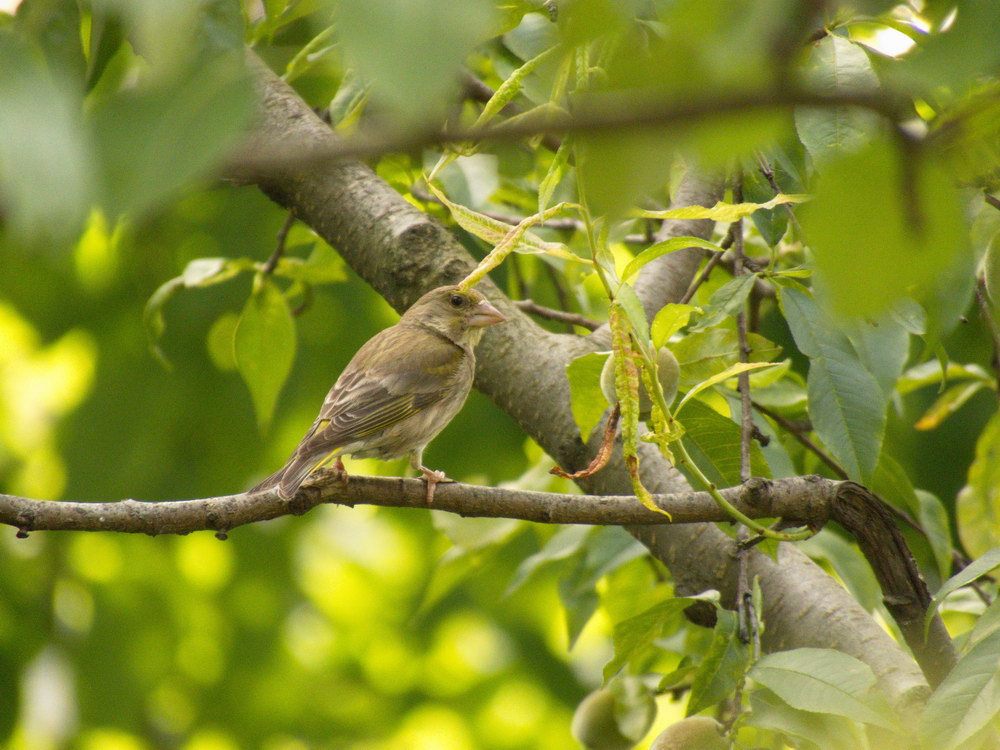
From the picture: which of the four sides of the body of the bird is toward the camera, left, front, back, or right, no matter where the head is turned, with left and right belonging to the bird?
right
